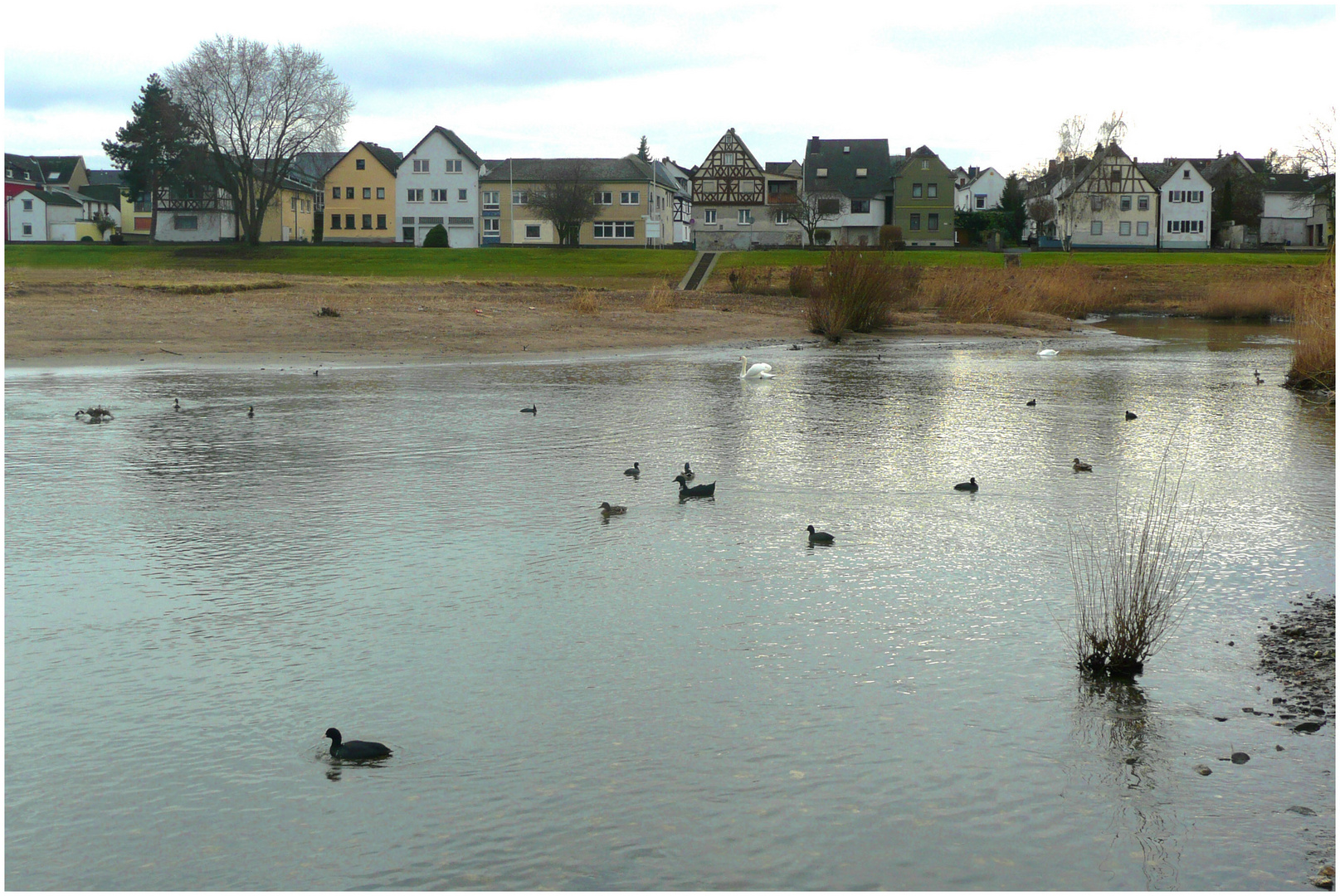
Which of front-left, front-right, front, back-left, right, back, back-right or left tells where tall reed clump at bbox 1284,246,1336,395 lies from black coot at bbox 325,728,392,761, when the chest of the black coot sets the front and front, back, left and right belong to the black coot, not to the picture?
back-right

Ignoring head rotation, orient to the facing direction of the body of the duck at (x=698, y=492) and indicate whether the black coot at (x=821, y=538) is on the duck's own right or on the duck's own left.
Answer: on the duck's own left

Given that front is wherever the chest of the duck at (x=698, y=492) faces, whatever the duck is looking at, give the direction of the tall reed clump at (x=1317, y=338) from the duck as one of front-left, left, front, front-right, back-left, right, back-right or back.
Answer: back-right

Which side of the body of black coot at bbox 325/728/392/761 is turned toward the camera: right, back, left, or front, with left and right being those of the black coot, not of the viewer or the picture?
left

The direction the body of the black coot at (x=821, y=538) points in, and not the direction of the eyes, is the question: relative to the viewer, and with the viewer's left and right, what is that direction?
facing to the left of the viewer

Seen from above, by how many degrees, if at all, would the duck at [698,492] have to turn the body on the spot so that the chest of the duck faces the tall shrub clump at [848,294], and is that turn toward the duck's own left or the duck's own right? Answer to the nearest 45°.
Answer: approximately 90° to the duck's own right

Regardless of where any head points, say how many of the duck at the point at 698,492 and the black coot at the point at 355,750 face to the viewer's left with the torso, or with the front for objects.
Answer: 2

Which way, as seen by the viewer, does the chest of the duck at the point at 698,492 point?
to the viewer's left

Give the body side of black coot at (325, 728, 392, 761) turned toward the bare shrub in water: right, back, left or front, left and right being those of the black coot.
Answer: back
